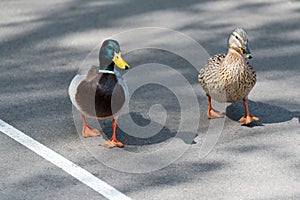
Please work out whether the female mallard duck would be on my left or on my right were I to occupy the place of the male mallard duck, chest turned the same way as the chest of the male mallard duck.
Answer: on my left

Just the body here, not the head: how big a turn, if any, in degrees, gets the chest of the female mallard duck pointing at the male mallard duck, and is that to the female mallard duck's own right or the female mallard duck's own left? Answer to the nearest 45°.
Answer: approximately 90° to the female mallard duck's own right

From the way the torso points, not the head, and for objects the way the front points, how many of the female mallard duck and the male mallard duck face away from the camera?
0

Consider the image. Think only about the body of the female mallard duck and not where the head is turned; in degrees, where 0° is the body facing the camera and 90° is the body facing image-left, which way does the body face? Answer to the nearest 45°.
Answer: approximately 315°

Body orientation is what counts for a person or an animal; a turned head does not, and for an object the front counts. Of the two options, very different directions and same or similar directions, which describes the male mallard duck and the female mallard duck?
same or similar directions

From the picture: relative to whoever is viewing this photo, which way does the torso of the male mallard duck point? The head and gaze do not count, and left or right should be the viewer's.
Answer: facing the viewer and to the right of the viewer
